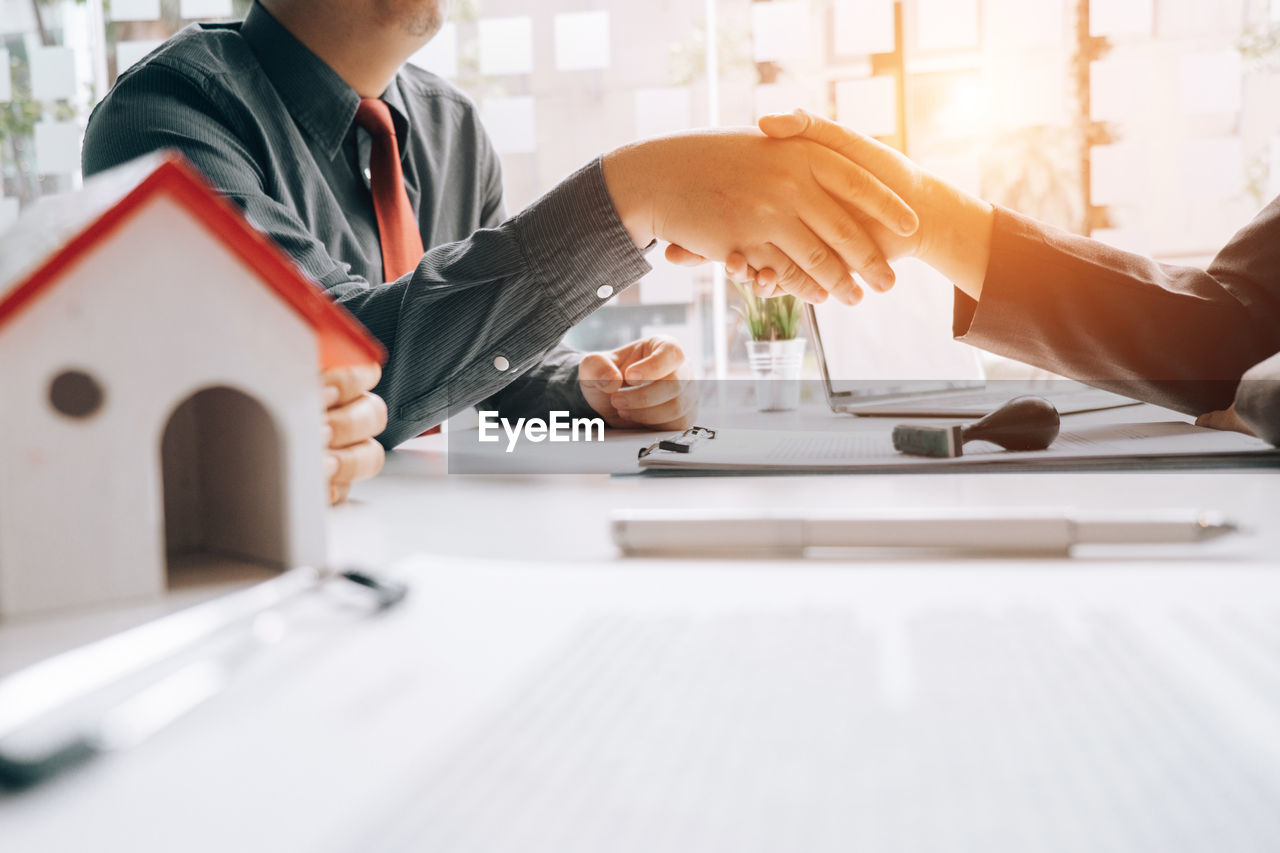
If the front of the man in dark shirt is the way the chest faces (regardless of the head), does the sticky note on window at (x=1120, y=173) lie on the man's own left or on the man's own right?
on the man's own left

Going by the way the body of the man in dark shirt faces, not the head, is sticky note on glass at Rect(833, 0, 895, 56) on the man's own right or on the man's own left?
on the man's own left

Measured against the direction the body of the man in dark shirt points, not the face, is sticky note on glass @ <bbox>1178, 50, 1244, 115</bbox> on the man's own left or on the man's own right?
on the man's own left

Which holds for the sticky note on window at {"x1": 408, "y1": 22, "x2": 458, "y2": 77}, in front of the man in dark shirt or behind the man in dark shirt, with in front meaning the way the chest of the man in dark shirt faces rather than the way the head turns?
behind

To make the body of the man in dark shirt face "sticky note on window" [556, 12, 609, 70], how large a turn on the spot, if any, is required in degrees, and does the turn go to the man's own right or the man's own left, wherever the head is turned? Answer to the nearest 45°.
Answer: approximately 135° to the man's own left

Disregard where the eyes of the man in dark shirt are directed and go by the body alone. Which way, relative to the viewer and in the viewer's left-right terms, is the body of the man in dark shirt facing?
facing the viewer and to the right of the viewer

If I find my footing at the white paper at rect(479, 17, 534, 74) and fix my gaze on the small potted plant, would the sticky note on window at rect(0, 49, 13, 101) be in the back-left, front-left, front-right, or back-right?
back-right

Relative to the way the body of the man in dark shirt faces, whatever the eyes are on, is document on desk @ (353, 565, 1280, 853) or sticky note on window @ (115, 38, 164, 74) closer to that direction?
the document on desk

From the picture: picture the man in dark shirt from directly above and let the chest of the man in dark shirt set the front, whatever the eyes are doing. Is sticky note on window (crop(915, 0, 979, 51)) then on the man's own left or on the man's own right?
on the man's own left

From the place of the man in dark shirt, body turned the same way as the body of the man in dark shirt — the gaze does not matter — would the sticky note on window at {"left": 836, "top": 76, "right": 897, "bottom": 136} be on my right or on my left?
on my left

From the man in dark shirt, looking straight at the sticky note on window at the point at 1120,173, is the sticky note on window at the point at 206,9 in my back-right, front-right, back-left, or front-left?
front-left

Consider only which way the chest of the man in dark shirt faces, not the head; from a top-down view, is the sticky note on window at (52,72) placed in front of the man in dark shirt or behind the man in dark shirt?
behind
